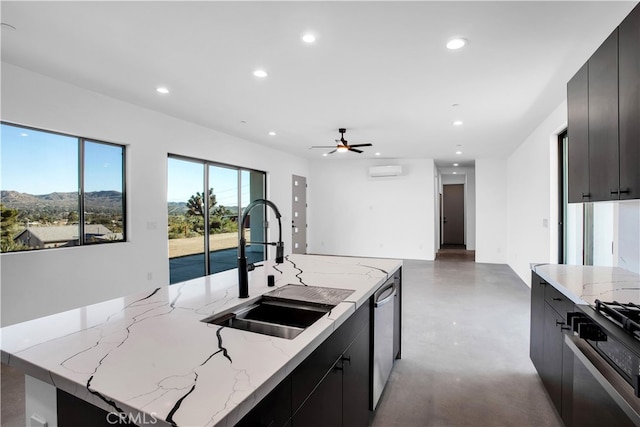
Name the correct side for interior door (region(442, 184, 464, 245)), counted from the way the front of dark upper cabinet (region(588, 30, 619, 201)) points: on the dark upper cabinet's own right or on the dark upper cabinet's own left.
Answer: on the dark upper cabinet's own right

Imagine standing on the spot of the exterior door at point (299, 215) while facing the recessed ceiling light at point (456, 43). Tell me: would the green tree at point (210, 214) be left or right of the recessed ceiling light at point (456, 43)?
right

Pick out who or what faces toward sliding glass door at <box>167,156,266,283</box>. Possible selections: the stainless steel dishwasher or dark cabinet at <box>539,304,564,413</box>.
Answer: the dark cabinet

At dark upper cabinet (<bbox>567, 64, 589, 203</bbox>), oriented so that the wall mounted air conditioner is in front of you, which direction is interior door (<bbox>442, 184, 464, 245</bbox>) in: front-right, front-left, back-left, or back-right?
front-right

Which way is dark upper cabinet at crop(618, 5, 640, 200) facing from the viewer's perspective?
to the viewer's left

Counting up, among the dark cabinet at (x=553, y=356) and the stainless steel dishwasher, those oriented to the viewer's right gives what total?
1

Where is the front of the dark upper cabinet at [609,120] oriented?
to the viewer's left

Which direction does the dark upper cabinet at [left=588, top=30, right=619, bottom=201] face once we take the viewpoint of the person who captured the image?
facing to the left of the viewer

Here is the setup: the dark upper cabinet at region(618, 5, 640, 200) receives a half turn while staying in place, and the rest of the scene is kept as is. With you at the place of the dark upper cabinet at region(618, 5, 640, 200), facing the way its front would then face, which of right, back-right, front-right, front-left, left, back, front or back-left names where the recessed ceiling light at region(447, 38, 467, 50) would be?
back

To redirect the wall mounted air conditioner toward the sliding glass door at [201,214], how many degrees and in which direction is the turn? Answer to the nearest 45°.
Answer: approximately 45° to its right

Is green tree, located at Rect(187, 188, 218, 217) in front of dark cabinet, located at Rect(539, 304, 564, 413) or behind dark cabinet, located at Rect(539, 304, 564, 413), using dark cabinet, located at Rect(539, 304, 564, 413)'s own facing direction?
in front

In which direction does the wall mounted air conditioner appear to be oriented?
toward the camera

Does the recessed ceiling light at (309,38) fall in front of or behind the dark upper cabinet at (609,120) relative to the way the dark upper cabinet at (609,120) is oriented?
in front

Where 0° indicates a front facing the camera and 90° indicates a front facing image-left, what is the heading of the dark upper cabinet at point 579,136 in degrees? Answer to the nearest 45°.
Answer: approximately 90°

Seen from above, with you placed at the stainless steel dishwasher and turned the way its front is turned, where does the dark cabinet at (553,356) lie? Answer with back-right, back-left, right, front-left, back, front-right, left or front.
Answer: front

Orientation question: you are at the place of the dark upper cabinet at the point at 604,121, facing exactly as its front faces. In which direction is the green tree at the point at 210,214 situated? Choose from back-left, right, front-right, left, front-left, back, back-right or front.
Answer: front

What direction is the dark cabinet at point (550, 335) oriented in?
to the viewer's left
